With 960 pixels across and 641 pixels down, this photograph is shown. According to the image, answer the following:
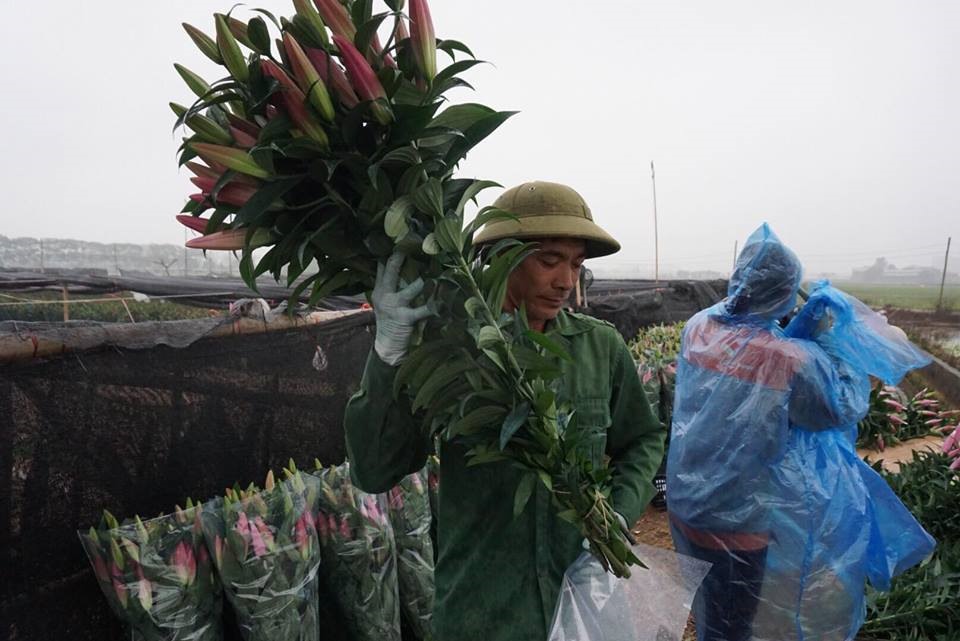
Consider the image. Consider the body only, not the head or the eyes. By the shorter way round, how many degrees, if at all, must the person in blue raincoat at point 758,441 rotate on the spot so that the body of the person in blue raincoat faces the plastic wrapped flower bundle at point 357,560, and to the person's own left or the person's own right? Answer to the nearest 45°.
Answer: approximately 180°

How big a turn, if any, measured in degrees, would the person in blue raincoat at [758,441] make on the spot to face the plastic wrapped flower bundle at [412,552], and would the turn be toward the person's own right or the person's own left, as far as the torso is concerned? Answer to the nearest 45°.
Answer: approximately 135° to the person's own left

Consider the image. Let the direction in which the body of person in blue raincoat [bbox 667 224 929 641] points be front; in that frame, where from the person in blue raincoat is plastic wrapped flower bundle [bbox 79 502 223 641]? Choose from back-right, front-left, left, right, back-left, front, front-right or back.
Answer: back

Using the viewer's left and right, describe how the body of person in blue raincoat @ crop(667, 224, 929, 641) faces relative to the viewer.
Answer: facing away from the viewer and to the right of the viewer
